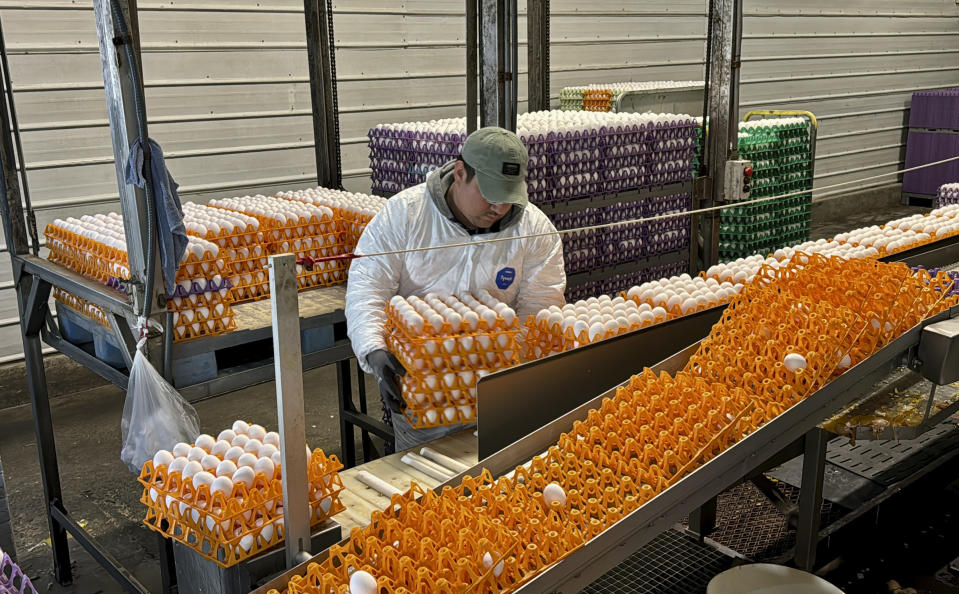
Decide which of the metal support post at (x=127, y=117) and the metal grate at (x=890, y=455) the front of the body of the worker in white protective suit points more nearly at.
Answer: the metal grate

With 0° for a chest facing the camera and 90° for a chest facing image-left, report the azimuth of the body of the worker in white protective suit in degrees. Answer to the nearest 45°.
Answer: approximately 315°

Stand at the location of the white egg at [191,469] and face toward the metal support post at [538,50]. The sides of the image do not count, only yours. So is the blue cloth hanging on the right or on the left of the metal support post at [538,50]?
left

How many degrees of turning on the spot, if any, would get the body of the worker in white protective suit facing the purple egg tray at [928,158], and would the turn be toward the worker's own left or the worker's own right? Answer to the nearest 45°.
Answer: approximately 90° to the worker's own left

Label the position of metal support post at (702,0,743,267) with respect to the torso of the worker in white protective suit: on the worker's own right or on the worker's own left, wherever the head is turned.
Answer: on the worker's own left

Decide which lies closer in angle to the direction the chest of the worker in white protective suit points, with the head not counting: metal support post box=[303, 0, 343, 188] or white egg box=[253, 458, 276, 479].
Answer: the white egg

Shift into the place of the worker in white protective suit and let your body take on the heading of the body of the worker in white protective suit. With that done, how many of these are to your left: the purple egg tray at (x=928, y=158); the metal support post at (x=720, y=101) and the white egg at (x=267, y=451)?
2

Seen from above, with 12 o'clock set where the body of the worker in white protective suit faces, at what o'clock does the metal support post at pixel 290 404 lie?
The metal support post is roughly at 2 o'clock from the worker in white protective suit.

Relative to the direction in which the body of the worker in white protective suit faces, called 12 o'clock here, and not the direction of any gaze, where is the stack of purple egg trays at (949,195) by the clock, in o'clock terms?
The stack of purple egg trays is roughly at 9 o'clock from the worker in white protective suit.
